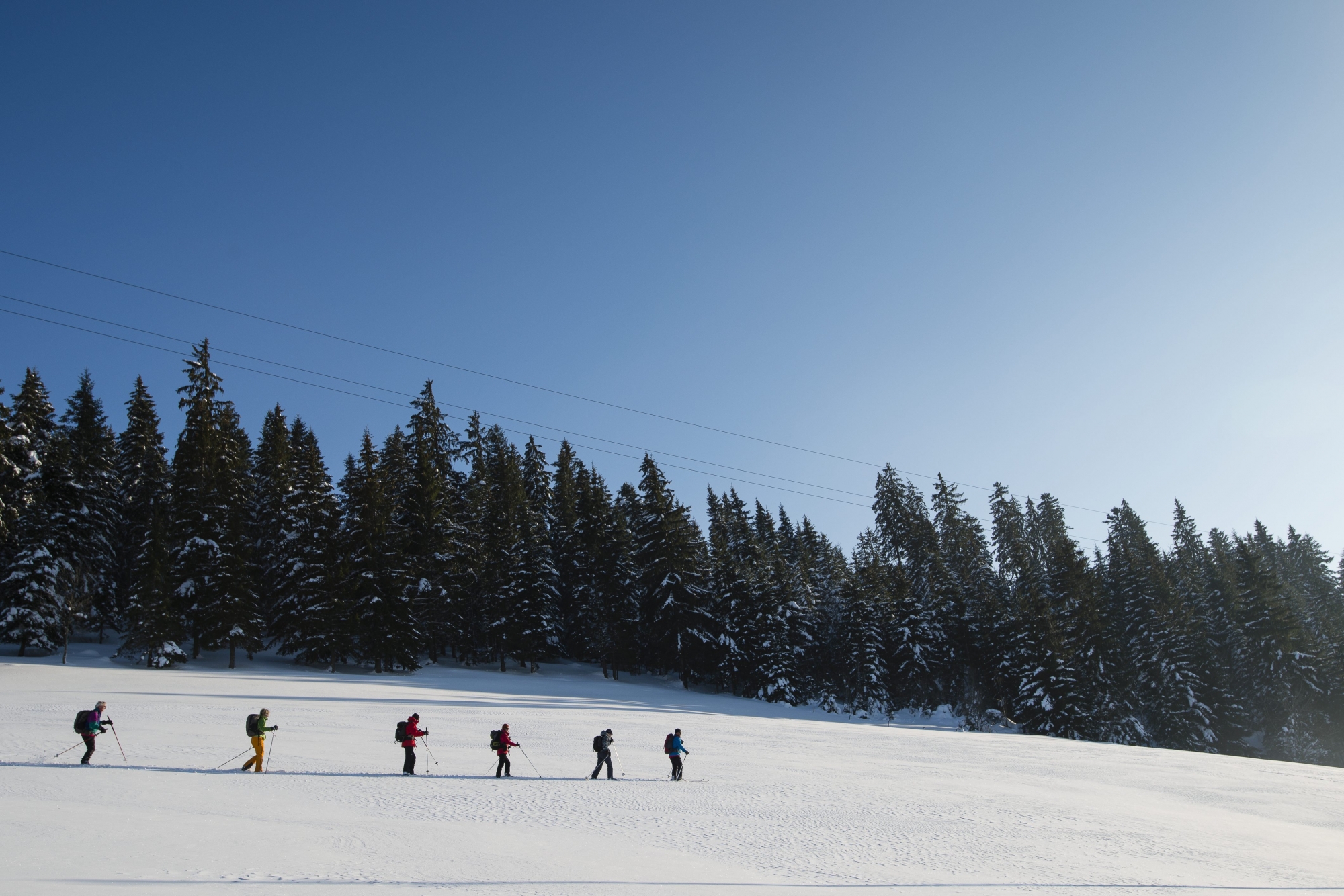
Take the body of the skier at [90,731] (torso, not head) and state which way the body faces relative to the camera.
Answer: to the viewer's right

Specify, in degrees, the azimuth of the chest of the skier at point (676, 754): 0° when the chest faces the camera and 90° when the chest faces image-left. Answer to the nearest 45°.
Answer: approximately 270°

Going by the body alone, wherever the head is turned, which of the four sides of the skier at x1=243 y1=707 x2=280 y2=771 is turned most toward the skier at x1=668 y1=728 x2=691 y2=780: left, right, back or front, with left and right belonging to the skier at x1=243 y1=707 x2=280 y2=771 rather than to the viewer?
front

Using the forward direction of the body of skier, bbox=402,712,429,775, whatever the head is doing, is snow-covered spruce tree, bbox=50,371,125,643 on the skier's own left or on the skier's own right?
on the skier's own left

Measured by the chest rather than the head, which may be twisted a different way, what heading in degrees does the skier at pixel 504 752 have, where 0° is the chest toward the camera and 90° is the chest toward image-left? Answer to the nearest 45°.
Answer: approximately 270°

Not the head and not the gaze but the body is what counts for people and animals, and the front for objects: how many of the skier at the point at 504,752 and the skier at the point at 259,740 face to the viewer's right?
2

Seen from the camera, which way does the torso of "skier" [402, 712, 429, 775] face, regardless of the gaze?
to the viewer's right

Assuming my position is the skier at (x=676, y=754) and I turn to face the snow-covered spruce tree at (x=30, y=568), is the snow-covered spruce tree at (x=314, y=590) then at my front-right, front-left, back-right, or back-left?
front-right

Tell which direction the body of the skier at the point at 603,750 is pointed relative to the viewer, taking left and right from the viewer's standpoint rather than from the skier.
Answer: facing to the right of the viewer

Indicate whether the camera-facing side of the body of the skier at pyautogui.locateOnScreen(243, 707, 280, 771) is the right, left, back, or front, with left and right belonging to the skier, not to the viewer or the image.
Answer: right

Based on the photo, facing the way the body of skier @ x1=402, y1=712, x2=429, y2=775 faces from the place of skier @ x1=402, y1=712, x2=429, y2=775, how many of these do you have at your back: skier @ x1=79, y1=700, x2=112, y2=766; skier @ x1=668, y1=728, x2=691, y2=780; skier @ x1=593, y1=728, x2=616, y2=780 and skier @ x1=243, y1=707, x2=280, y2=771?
2
